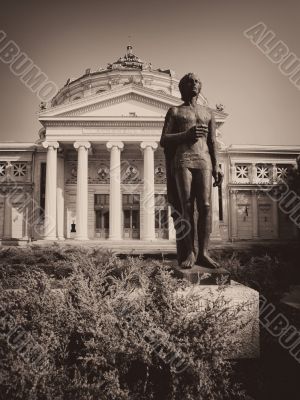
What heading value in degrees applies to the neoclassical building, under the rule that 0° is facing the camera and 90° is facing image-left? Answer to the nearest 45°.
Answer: approximately 0°

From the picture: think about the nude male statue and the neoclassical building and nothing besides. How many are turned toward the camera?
2

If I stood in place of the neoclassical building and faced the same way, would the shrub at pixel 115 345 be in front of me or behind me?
in front

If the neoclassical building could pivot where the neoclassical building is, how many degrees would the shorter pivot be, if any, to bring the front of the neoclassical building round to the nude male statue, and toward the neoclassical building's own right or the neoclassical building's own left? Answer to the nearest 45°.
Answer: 0° — it already faces it

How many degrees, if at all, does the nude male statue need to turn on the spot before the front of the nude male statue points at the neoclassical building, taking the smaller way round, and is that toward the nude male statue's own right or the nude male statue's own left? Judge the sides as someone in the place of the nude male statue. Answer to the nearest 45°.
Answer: approximately 180°
